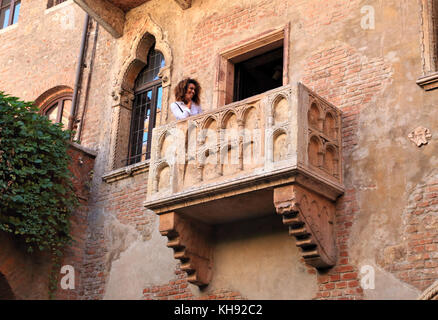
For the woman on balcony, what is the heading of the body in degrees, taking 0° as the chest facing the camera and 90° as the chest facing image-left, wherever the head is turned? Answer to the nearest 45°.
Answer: approximately 315°

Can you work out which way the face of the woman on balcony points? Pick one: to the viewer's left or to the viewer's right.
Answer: to the viewer's right

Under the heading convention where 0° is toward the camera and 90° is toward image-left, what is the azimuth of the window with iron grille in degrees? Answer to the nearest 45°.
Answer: approximately 45°

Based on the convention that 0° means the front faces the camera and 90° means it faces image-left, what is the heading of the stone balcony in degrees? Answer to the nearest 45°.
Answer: approximately 45°

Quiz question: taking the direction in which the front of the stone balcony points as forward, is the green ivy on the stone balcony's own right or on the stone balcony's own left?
on the stone balcony's own right

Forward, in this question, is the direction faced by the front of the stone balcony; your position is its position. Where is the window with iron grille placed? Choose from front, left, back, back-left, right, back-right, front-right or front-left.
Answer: right

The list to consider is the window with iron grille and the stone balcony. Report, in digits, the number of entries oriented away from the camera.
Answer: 0

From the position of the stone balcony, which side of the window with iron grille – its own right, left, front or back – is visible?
left
